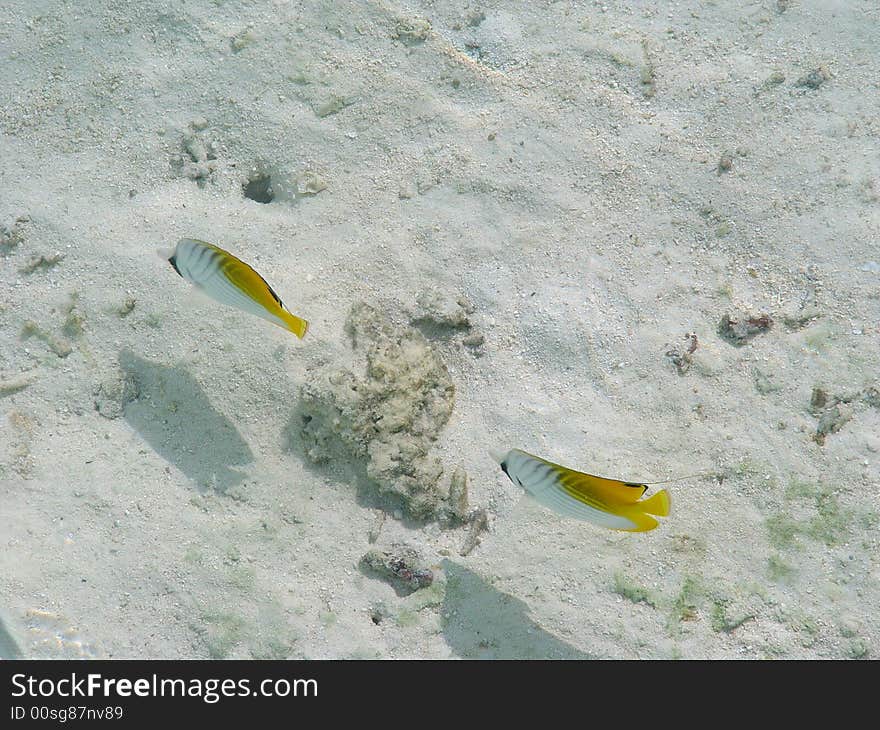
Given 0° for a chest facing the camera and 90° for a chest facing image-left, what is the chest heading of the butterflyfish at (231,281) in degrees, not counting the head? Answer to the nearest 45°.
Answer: approximately 135°
